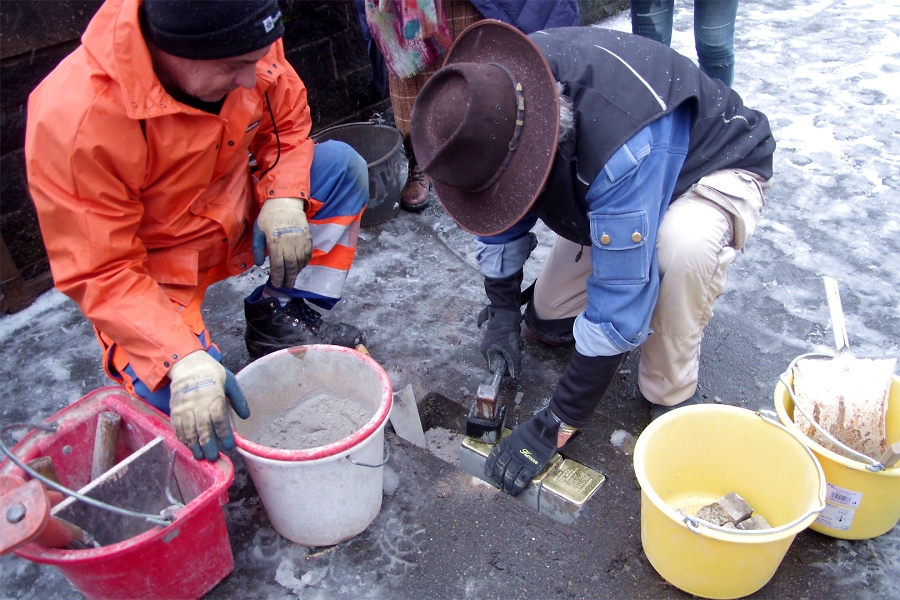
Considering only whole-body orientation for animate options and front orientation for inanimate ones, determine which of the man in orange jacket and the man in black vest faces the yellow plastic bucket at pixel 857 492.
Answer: the man in orange jacket

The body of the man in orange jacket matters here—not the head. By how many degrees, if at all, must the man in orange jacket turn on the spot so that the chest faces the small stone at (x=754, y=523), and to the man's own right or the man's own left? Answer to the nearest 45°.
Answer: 0° — they already face it

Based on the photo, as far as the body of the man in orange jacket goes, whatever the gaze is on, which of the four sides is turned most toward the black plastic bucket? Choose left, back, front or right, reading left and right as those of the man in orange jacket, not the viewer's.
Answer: left

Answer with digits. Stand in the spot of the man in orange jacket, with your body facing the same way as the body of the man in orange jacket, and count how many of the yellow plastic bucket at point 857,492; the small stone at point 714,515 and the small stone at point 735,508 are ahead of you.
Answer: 3

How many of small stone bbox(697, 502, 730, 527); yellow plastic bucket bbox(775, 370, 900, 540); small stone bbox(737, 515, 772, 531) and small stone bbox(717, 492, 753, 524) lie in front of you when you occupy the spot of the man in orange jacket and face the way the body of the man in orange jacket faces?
4

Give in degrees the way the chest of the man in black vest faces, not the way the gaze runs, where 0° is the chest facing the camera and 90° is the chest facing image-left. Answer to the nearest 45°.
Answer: approximately 45°

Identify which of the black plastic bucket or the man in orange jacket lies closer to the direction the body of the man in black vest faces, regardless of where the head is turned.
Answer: the man in orange jacket

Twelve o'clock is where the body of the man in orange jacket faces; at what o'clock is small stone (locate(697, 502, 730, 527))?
The small stone is roughly at 12 o'clock from the man in orange jacket.

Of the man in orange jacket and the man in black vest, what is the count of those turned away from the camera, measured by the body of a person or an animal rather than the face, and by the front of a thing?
0

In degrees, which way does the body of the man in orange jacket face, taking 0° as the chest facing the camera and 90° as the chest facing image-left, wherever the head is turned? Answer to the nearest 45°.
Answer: approximately 315°

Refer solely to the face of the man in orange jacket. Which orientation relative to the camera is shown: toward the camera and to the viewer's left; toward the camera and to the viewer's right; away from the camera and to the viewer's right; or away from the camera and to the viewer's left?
toward the camera and to the viewer's right

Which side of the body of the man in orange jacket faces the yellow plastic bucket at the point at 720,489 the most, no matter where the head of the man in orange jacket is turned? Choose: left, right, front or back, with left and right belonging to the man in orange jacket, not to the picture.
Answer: front

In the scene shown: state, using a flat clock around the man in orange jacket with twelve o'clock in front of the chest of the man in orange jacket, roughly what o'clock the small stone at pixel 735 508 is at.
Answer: The small stone is roughly at 12 o'clock from the man in orange jacket.
